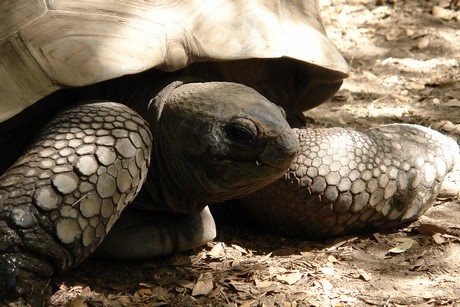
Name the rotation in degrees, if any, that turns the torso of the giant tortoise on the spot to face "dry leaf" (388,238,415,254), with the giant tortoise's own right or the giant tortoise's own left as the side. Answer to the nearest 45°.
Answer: approximately 45° to the giant tortoise's own left

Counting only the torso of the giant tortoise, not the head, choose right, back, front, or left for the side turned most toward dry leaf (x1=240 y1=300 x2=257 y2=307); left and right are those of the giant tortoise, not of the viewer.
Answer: front

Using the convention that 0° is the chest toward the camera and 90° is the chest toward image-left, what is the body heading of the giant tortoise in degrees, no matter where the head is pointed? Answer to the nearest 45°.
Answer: approximately 315°

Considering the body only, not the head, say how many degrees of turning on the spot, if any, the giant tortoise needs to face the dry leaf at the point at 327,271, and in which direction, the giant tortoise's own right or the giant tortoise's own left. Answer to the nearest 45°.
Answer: approximately 45° to the giant tortoise's own left

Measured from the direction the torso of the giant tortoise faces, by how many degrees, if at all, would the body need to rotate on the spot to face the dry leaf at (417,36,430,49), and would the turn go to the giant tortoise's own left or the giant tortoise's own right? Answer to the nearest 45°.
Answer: approximately 90° to the giant tortoise's own left

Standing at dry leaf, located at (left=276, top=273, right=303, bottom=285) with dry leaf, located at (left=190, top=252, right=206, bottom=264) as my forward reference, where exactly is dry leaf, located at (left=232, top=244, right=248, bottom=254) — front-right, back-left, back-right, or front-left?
front-right
